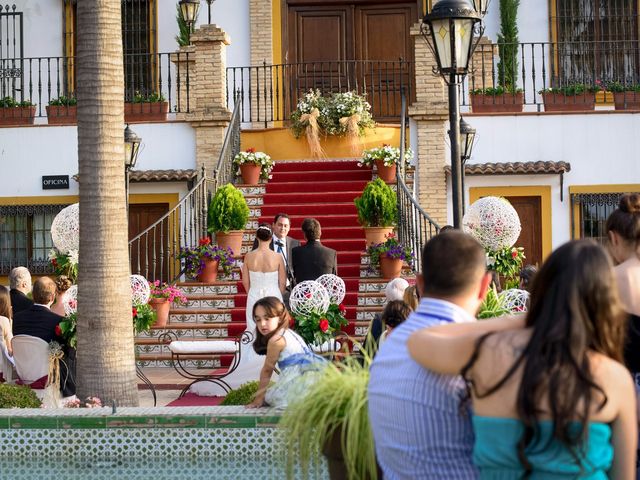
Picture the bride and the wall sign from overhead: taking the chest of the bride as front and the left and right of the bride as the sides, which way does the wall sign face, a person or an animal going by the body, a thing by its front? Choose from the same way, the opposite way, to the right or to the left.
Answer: the opposite way

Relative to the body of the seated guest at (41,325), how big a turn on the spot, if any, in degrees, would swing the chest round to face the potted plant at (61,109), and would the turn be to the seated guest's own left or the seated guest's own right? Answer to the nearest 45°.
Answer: approximately 45° to the seated guest's own left

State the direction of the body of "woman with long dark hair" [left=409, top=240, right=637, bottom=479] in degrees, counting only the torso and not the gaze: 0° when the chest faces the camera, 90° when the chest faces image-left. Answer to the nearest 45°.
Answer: approximately 180°

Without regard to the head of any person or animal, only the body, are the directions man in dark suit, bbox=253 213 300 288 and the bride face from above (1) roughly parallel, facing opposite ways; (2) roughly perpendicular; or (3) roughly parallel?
roughly parallel, facing opposite ways

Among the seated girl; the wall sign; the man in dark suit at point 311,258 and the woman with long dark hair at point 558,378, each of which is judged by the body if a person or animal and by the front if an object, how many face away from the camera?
2

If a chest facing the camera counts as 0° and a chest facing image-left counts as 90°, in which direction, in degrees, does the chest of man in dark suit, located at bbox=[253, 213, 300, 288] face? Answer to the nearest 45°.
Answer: approximately 0°

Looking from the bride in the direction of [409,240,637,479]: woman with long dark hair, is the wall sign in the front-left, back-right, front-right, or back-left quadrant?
back-right

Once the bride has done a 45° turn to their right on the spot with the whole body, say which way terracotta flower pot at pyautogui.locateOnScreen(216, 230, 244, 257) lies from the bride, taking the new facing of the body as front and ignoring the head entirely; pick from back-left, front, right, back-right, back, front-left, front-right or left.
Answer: front-left

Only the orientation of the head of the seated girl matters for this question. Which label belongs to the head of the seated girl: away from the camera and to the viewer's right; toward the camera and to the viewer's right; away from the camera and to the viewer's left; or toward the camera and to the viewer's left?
toward the camera and to the viewer's left

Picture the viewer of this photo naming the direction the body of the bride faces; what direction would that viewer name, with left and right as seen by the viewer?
facing away from the viewer

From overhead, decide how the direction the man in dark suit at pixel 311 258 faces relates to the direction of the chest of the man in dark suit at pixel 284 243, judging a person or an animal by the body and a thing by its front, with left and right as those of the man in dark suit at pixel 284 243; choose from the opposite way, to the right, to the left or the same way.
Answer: the opposite way

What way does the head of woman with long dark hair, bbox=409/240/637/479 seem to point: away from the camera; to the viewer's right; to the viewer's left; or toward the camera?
away from the camera

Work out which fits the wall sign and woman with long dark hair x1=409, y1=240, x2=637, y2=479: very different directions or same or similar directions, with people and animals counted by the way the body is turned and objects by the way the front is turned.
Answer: very different directions

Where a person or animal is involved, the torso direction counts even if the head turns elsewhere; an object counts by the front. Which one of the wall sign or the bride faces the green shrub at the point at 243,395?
the wall sign

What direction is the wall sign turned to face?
toward the camera

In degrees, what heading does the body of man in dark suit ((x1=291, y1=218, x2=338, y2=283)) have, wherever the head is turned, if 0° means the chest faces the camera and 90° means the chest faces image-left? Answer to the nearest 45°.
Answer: approximately 180°
